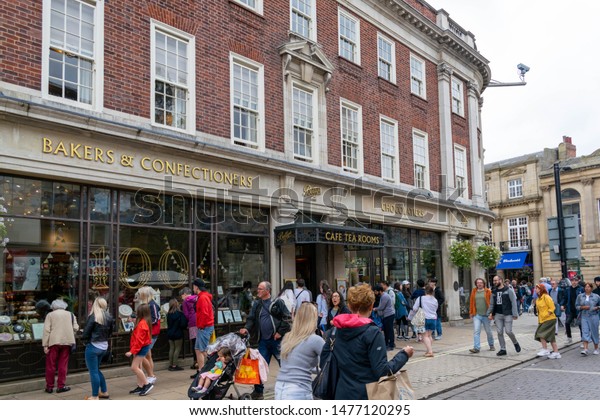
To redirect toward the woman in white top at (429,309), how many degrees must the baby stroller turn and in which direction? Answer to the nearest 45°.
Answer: approximately 180°

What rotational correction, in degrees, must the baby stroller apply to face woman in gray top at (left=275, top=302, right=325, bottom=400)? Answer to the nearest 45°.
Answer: approximately 45° to its left

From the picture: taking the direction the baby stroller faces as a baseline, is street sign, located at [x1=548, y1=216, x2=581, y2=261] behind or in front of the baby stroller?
behind

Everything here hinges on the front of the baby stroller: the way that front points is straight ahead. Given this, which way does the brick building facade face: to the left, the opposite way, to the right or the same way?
to the left

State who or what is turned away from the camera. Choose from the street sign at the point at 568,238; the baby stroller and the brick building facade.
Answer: the street sign

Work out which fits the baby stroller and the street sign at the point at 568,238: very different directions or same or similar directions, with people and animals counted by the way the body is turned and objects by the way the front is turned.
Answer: very different directions

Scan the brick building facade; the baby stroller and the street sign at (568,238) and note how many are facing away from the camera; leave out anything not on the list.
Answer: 1

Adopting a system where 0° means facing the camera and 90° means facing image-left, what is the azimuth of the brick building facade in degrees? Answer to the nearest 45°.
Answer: approximately 315°

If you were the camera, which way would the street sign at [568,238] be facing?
facing away from the viewer

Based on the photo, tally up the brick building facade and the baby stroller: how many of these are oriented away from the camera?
0

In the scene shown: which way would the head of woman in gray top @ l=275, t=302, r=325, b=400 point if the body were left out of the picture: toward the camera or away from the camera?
away from the camera

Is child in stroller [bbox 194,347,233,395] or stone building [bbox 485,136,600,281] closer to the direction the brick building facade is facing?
the child in stroller

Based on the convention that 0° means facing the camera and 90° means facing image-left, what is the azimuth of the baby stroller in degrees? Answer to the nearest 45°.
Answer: approximately 45°

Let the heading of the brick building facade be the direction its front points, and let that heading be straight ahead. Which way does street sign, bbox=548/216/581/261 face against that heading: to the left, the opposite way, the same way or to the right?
to the left

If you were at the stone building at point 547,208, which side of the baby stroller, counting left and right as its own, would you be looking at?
back

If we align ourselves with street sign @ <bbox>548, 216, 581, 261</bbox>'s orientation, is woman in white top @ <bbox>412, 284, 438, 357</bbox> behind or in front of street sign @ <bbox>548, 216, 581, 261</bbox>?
behind

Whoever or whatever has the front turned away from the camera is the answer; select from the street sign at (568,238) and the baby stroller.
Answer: the street sign

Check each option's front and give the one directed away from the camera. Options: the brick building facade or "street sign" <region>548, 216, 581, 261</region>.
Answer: the street sign
